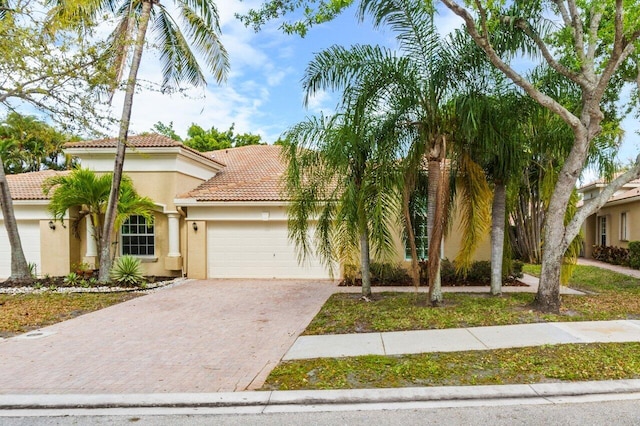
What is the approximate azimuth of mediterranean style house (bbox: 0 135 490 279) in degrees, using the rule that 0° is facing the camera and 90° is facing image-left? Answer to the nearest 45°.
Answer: approximately 0°

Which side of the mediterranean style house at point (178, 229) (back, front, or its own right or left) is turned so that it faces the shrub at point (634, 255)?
left

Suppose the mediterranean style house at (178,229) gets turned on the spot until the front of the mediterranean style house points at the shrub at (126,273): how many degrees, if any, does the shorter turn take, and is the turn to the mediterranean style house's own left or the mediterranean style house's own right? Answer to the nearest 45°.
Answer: approximately 45° to the mediterranean style house's own right

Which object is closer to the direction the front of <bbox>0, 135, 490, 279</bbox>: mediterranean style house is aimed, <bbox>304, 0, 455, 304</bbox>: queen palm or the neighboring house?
the queen palm

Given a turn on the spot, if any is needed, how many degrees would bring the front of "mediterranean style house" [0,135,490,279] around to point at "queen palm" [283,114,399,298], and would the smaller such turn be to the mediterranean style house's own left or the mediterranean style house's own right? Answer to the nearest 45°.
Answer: approximately 45° to the mediterranean style house's own left

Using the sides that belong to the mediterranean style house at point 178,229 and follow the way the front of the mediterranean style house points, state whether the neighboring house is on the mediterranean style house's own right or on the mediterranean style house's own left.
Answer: on the mediterranean style house's own left

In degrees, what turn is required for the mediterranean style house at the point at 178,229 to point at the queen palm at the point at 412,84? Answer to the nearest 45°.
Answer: approximately 45° to its left

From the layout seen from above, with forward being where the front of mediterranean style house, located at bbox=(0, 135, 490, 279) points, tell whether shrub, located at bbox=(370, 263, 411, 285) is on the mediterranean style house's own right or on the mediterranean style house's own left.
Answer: on the mediterranean style house's own left
